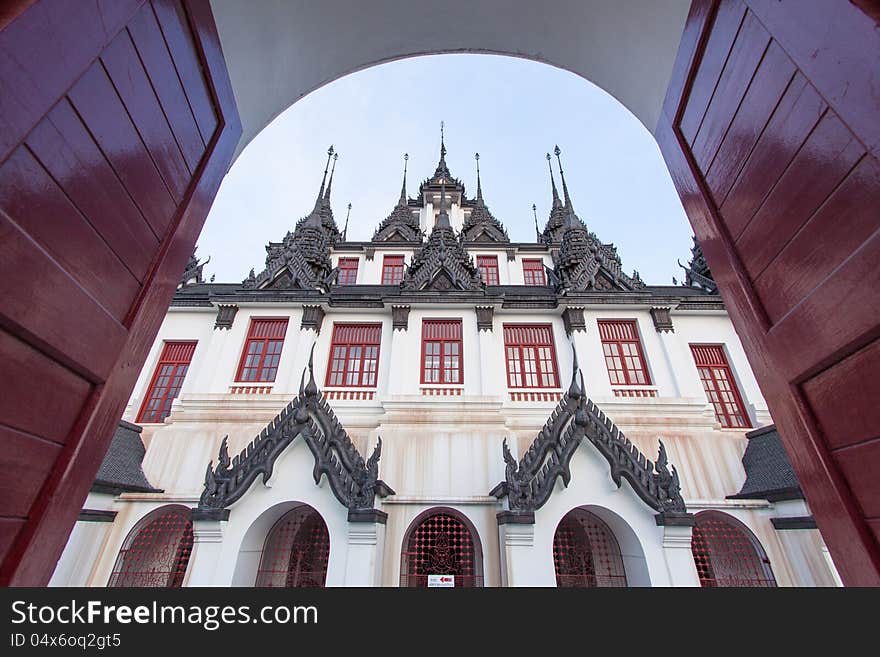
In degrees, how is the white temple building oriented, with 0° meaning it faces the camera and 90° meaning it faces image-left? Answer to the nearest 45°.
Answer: approximately 0°

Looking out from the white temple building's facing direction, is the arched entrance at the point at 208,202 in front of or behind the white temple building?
in front
